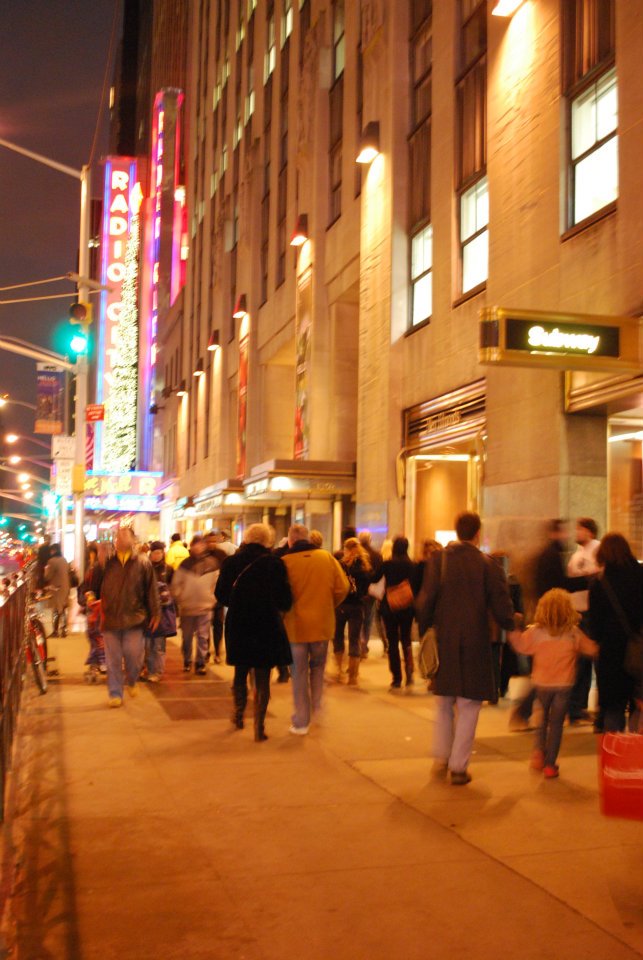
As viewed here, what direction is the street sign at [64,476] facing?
toward the camera

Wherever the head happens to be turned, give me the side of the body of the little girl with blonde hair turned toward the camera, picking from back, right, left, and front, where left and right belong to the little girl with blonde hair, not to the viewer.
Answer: back

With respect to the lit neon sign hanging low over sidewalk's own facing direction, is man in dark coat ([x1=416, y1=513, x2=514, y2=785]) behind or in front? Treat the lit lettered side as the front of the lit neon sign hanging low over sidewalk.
in front

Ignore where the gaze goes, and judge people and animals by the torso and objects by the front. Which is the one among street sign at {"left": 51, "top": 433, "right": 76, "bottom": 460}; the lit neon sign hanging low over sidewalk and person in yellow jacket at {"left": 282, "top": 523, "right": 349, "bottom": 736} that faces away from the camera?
the person in yellow jacket

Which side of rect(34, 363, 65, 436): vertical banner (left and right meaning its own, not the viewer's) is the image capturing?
front

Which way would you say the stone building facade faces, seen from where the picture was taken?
facing the viewer and to the left of the viewer

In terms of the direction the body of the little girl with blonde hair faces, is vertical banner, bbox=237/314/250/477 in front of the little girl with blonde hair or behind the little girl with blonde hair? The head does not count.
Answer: in front

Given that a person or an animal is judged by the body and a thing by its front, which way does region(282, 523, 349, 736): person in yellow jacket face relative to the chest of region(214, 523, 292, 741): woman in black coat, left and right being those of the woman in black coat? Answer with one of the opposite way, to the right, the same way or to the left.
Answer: the same way

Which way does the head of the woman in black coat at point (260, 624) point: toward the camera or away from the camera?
away from the camera

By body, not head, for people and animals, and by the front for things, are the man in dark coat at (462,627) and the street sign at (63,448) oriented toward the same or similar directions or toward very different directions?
very different directions

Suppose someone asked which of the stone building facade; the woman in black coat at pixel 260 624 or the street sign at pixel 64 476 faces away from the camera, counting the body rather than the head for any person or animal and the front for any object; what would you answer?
the woman in black coat

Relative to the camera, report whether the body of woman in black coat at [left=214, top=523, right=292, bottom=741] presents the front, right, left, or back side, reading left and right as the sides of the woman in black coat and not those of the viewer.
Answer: back
